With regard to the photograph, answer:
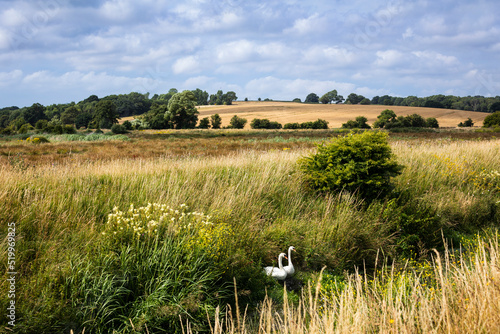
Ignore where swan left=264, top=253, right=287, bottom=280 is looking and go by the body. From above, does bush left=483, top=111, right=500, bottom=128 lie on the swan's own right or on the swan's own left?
on the swan's own left

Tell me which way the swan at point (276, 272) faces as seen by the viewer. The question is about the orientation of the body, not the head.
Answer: to the viewer's right

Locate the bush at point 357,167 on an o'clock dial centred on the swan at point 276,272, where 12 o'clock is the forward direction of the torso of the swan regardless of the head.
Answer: The bush is roughly at 10 o'clock from the swan.
